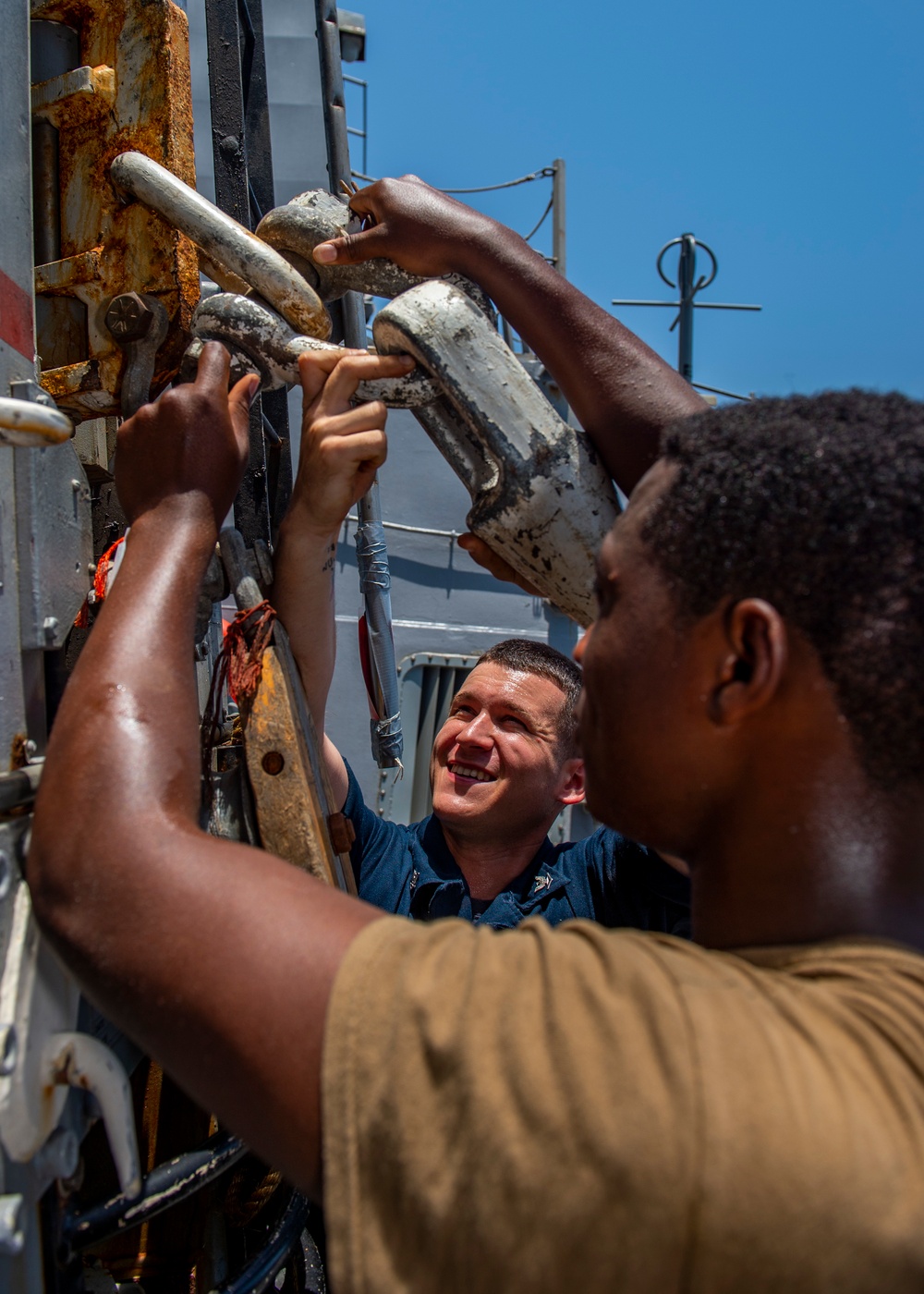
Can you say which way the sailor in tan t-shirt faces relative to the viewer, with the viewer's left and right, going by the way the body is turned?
facing away from the viewer and to the left of the viewer

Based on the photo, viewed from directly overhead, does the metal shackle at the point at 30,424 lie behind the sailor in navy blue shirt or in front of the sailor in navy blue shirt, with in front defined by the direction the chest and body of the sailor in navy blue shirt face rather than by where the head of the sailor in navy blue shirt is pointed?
in front

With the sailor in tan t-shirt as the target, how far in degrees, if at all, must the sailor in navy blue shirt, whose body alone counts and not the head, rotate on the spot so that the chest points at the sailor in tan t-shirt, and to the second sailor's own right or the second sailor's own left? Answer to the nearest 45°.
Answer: approximately 45° to the second sailor's own left

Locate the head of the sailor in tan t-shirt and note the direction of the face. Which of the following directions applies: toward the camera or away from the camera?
away from the camera

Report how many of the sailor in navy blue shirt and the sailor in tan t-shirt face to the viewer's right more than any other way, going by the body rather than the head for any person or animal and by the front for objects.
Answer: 0

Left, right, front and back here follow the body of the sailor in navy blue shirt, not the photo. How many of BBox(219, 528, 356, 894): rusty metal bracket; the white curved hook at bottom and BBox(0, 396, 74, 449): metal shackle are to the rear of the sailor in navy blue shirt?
0

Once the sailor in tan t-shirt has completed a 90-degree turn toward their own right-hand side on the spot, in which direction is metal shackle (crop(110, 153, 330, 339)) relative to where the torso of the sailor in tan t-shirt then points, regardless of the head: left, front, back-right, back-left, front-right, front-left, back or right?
left
